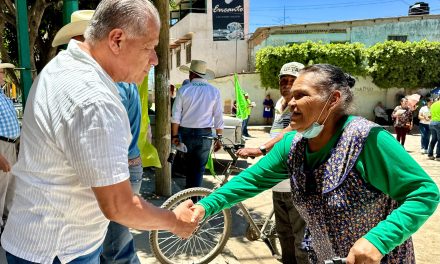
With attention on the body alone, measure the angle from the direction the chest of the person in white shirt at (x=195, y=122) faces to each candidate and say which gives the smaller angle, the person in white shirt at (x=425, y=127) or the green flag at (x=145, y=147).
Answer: the person in white shirt

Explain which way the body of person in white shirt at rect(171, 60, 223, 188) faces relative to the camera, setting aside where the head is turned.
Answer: away from the camera

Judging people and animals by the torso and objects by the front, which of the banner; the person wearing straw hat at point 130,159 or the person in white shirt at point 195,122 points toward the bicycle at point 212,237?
the banner

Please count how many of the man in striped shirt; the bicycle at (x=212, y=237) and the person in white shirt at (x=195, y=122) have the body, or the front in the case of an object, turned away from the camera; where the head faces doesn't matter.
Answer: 1

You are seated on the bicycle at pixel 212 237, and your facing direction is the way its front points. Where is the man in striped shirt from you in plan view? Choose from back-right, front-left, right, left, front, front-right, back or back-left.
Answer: front-left

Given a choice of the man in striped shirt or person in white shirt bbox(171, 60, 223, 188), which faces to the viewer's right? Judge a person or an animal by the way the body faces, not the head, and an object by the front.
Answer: the man in striped shirt

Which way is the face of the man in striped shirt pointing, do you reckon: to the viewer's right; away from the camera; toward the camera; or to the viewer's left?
to the viewer's right

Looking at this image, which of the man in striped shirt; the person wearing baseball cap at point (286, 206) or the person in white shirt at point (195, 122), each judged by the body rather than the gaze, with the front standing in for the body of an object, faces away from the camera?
the person in white shirt

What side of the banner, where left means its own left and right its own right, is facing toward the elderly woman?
front

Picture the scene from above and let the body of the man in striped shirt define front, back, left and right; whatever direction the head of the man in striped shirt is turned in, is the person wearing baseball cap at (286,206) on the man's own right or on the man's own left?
on the man's own left

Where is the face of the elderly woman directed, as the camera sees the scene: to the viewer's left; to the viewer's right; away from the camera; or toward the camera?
to the viewer's left

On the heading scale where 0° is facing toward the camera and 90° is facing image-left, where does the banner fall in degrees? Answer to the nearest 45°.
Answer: approximately 0°

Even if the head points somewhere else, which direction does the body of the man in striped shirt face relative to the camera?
to the viewer's right
